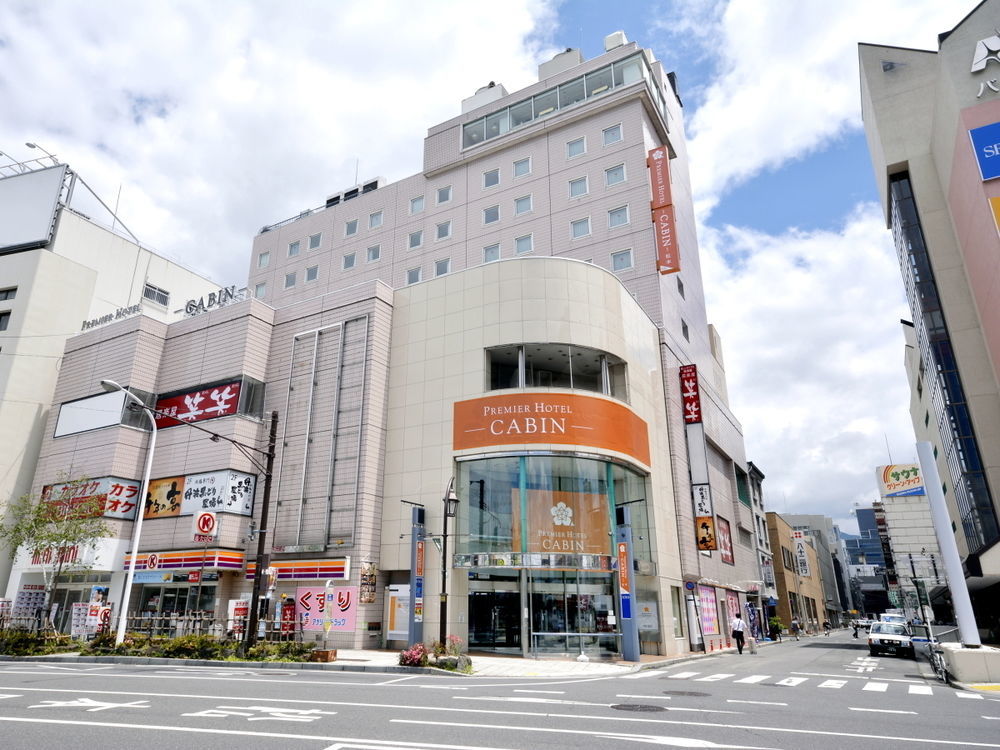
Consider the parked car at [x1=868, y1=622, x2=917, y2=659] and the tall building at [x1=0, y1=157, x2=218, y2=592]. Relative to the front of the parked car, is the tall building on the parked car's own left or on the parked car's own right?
on the parked car's own right

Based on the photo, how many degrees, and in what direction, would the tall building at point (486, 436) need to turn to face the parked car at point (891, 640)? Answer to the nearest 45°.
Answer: approximately 90° to its left

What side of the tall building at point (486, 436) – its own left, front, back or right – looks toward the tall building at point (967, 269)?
left

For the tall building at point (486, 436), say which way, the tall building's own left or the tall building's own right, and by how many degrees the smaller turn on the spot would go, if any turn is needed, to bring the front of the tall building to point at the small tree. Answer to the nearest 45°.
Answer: approximately 90° to the tall building's own right

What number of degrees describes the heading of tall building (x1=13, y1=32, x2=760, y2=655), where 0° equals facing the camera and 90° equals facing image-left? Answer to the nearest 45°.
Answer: approximately 0°

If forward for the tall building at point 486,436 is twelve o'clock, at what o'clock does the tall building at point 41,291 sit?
the tall building at point 41,291 is roughly at 4 o'clock from the tall building at point 486,436.

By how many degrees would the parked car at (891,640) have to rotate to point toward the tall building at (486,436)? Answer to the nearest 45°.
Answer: approximately 45° to its right

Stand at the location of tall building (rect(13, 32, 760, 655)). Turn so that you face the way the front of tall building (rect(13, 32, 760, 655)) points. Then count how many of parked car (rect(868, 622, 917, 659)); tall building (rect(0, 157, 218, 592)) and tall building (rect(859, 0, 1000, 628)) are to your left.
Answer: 2

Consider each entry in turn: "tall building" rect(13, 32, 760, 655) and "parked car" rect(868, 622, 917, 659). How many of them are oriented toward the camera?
2
